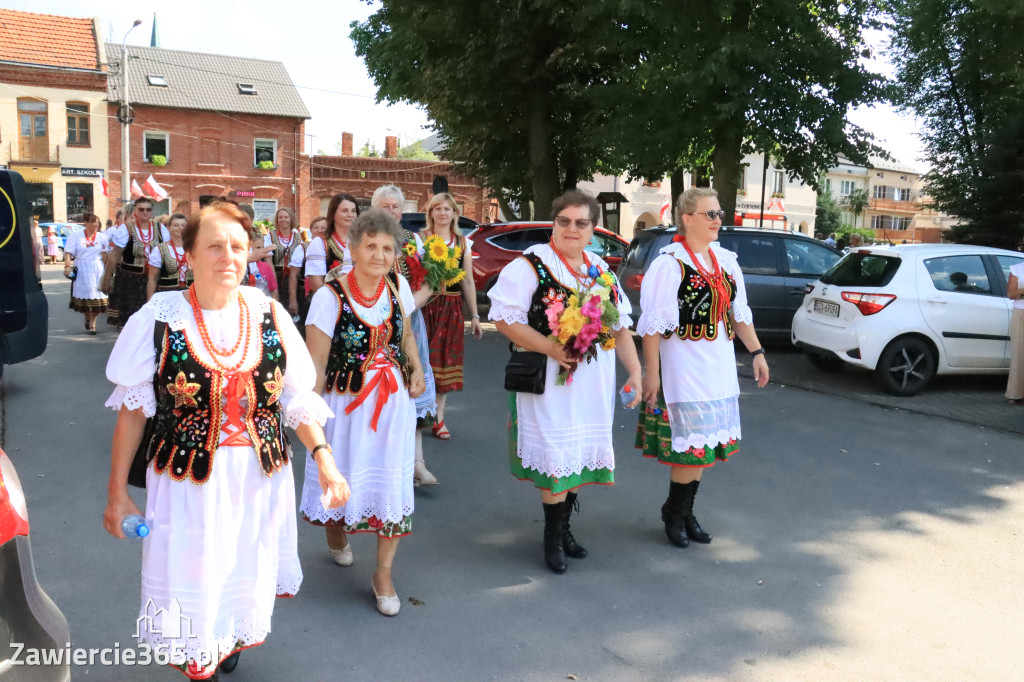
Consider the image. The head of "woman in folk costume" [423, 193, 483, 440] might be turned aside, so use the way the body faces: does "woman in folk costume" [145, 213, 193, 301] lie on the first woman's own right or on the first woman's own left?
on the first woman's own right

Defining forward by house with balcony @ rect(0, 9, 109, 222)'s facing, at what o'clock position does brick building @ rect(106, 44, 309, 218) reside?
The brick building is roughly at 9 o'clock from the house with balcony.

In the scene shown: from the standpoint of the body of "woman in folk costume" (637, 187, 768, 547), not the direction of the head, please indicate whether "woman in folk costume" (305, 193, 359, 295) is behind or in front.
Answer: behind

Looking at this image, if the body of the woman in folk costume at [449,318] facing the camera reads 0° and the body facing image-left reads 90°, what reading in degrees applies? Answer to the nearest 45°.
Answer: approximately 0°

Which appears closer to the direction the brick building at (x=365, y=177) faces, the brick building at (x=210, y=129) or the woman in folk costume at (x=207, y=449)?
the woman in folk costume

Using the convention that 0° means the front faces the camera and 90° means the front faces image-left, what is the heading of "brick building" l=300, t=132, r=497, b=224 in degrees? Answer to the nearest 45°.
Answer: approximately 0°

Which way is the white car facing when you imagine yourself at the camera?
facing away from the viewer and to the right of the viewer

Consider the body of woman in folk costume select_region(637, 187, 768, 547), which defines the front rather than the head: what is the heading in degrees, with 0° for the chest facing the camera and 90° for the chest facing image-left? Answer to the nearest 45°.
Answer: approximately 315°
